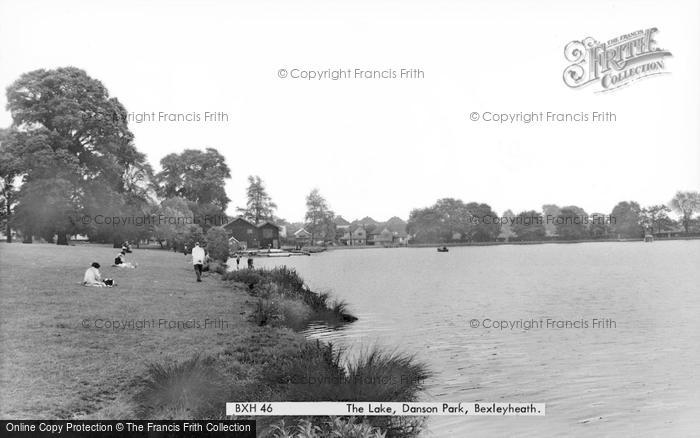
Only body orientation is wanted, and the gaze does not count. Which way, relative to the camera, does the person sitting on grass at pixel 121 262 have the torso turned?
to the viewer's right

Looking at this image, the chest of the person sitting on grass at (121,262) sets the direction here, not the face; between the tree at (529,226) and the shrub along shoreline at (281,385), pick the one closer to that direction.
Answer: the tree

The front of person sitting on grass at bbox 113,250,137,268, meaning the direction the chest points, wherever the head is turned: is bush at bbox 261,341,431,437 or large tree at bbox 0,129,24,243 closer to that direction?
the bush

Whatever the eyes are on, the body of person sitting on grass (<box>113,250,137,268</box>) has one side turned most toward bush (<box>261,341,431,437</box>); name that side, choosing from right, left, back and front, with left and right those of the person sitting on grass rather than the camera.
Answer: right
